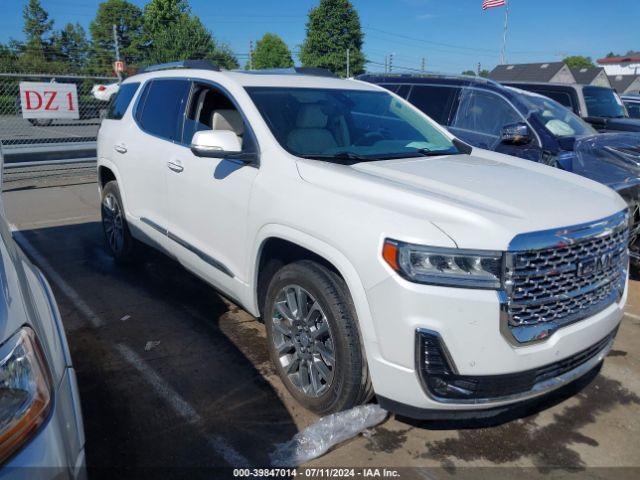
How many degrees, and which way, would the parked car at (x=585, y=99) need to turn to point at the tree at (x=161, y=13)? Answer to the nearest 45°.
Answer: approximately 180°

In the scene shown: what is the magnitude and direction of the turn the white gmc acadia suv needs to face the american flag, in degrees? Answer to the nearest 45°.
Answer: approximately 135° to its left

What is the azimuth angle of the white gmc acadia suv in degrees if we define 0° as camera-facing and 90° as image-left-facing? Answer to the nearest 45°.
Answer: approximately 315°

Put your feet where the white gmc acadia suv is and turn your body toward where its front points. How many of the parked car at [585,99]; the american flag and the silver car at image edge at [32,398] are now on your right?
1

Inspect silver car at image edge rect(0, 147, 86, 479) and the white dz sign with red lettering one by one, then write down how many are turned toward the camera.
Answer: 2

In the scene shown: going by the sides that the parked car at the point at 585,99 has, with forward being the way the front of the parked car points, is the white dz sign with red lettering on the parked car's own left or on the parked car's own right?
on the parked car's own right

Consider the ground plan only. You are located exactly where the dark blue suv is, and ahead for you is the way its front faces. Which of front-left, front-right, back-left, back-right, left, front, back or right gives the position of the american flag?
back-left
